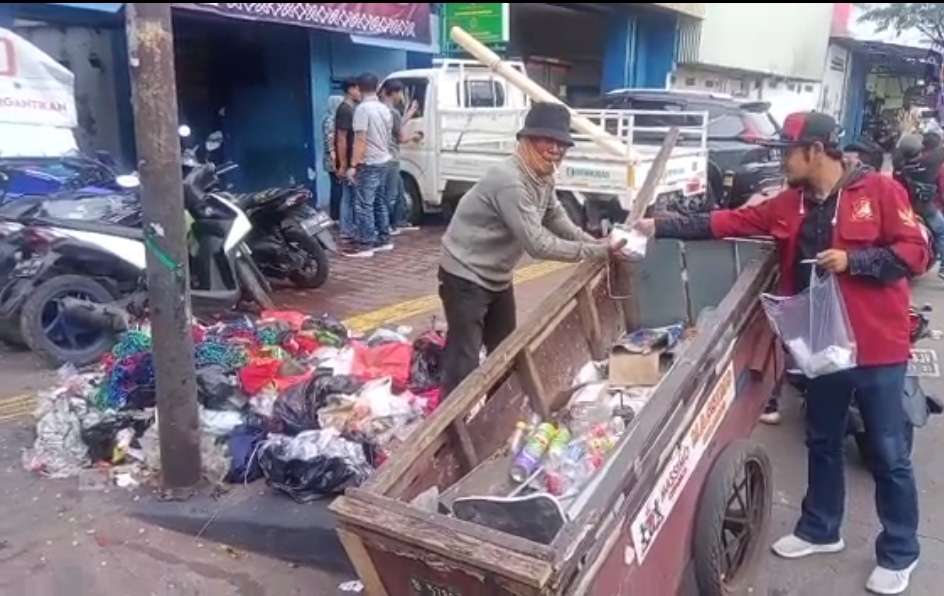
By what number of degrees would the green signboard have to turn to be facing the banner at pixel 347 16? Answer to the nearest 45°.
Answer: approximately 45° to its right

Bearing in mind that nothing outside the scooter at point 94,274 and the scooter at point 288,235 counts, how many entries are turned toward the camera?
0

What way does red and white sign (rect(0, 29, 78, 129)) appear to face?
toward the camera

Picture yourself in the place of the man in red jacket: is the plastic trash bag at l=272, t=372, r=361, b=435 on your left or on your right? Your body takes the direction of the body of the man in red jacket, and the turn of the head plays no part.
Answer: on your right

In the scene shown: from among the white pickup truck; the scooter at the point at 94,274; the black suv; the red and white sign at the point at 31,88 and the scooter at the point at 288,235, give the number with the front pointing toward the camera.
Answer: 1

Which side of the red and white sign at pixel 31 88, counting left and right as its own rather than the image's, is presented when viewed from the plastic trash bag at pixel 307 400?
front

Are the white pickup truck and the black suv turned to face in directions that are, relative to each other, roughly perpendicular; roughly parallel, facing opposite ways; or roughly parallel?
roughly parallel

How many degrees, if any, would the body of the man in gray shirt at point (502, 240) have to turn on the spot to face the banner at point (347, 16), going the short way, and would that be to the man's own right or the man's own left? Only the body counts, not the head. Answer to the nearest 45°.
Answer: approximately 135° to the man's own left

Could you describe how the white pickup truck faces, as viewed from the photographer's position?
facing away from the viewer and to the left of the viewer

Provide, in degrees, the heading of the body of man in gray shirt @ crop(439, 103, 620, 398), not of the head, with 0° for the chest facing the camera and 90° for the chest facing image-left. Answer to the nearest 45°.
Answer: approximately 315°

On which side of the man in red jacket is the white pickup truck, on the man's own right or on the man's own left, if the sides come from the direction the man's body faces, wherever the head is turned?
on the man's own right

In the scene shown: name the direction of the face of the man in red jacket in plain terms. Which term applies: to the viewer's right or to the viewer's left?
to the viewer's left

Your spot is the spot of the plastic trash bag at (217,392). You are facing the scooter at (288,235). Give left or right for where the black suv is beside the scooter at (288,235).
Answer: right

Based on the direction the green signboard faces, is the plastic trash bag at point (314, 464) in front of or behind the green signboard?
in front

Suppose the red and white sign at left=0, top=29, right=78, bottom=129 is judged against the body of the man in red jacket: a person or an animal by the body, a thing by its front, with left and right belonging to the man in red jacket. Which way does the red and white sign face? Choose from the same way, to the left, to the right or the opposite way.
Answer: to the left

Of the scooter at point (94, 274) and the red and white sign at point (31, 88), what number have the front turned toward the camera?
1
